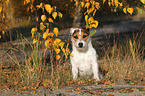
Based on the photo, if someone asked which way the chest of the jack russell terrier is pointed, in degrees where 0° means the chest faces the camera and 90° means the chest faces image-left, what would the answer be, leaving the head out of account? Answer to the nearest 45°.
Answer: approximately 0°
